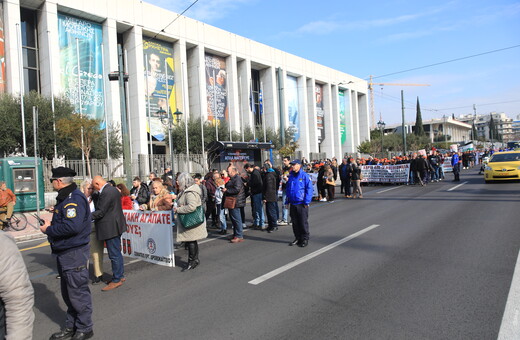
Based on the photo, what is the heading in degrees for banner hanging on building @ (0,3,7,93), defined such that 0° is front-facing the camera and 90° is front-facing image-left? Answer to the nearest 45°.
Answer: approximately 315°

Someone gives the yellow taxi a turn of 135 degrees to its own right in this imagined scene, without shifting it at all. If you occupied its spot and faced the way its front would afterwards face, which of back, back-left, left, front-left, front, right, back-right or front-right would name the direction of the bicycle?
back-left

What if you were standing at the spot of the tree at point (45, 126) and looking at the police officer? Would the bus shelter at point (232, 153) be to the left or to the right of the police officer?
left

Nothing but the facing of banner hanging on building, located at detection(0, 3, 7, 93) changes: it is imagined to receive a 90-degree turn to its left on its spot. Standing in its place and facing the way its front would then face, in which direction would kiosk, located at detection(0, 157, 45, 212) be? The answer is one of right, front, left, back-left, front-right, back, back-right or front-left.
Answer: back-right

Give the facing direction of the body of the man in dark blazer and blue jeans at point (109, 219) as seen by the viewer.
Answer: to the viewer's left
